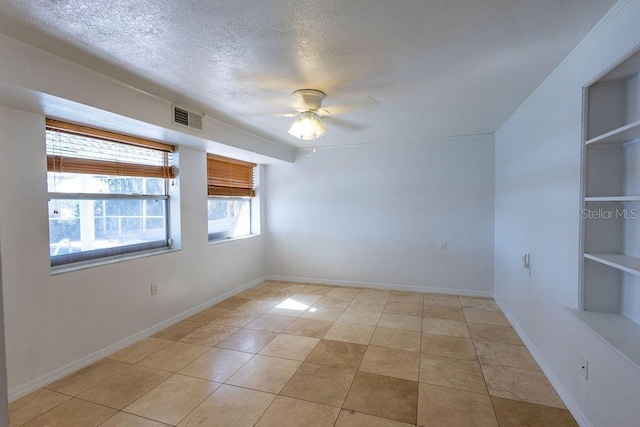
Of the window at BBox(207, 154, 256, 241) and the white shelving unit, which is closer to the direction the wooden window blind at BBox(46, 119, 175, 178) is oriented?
the white shelving unit

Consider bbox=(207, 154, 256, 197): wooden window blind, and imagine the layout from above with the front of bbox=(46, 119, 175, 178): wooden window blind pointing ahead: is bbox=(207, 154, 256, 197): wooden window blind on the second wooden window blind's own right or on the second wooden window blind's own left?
on the second wooden window blind's own left

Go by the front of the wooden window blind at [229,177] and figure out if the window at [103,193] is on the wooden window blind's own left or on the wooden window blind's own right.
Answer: on the wooden window blind's own right

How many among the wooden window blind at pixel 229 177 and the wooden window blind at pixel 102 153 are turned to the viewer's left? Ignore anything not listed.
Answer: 0

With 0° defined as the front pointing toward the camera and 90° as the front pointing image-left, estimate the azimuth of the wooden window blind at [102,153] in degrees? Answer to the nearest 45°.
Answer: approximately 315°

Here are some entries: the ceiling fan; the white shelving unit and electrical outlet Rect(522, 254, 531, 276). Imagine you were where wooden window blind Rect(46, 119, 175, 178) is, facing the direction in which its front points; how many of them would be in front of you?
3

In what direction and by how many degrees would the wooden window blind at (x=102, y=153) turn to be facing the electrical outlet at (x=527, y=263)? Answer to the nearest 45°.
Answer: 0° — it already faces it

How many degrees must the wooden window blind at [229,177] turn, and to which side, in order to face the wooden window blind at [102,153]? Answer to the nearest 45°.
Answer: approximately 90° to its right

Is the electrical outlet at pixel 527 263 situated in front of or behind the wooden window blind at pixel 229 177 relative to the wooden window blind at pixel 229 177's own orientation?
in front

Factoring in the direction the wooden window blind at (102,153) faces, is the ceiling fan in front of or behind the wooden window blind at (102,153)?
in front
